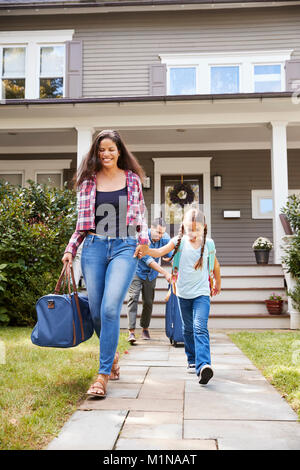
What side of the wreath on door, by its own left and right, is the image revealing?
front

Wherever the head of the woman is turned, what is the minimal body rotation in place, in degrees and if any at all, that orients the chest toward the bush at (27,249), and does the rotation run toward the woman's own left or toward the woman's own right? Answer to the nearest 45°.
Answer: approximately 180°

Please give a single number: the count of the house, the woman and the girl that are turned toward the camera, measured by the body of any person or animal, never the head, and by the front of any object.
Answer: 3

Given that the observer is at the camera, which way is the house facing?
facing the viewer

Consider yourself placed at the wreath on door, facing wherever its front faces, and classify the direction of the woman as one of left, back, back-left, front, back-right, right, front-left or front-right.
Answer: front

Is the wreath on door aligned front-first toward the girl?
yes

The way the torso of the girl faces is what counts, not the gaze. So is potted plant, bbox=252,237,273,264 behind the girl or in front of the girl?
behind

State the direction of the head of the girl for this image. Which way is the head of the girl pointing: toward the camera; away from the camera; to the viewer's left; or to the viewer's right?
toward the camera

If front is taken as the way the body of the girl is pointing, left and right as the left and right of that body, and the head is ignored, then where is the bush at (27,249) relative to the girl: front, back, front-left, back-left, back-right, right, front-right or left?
back-right

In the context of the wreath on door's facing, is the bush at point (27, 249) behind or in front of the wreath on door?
in front

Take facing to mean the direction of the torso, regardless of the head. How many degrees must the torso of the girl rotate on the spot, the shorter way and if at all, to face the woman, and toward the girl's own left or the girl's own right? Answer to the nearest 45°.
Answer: approximately 45° to the girl's own right

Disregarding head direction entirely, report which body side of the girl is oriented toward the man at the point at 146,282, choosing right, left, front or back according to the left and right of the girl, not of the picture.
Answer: back

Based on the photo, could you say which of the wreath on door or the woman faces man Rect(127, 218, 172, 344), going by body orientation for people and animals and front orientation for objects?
the wreath on door

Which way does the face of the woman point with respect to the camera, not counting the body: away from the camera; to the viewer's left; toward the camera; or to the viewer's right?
toward the camera

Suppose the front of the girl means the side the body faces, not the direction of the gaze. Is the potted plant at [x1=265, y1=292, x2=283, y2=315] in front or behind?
behind

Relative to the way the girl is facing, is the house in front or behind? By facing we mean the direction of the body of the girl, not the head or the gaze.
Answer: behind
